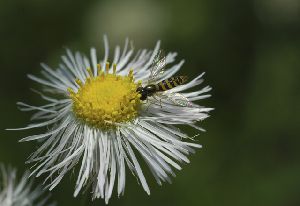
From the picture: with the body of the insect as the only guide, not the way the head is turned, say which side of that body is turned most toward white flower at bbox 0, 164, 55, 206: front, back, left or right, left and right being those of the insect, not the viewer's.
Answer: front

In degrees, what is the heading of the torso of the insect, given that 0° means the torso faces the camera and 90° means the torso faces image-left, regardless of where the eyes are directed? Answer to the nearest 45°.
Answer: approximately 90°
